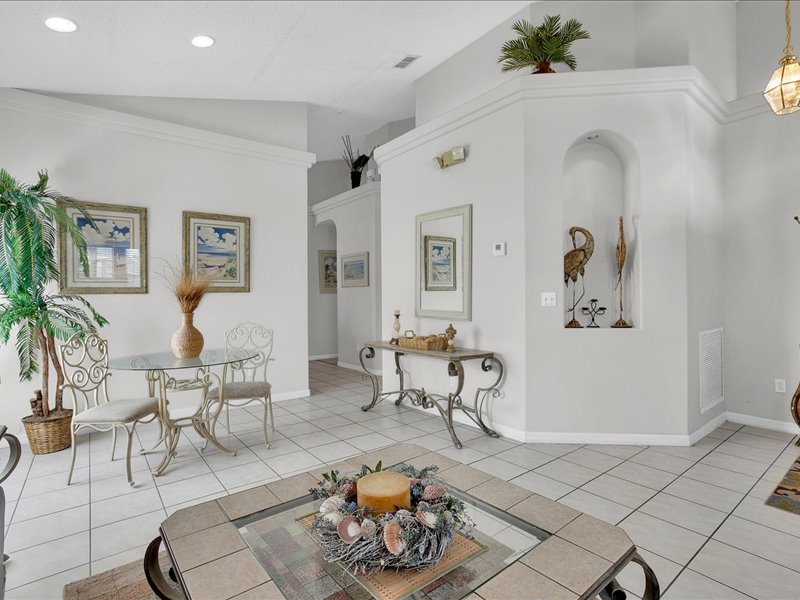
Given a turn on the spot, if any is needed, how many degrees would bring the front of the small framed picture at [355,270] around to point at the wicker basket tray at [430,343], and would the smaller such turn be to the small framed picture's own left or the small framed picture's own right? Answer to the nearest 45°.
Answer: approximately 45° to the small framed picture's own left

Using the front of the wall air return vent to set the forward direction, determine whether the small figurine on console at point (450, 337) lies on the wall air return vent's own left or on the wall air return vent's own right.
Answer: on the wall air return vent's own right

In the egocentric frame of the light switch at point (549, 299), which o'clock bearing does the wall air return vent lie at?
The wall air return vent is roughly at 8 o'clock from the light switch.

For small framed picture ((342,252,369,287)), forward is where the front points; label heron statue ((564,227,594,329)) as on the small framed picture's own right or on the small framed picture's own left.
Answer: on the small framed picture's own left

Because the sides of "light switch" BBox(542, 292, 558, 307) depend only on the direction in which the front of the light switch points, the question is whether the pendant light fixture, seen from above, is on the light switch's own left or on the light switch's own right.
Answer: on the light switch's own left

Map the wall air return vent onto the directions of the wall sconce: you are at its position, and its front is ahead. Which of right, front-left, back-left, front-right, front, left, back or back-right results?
back-left

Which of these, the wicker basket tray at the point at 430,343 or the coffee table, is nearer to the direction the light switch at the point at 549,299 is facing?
the coffee table

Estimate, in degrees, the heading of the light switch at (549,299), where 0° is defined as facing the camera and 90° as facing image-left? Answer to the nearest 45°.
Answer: approximately 0°
